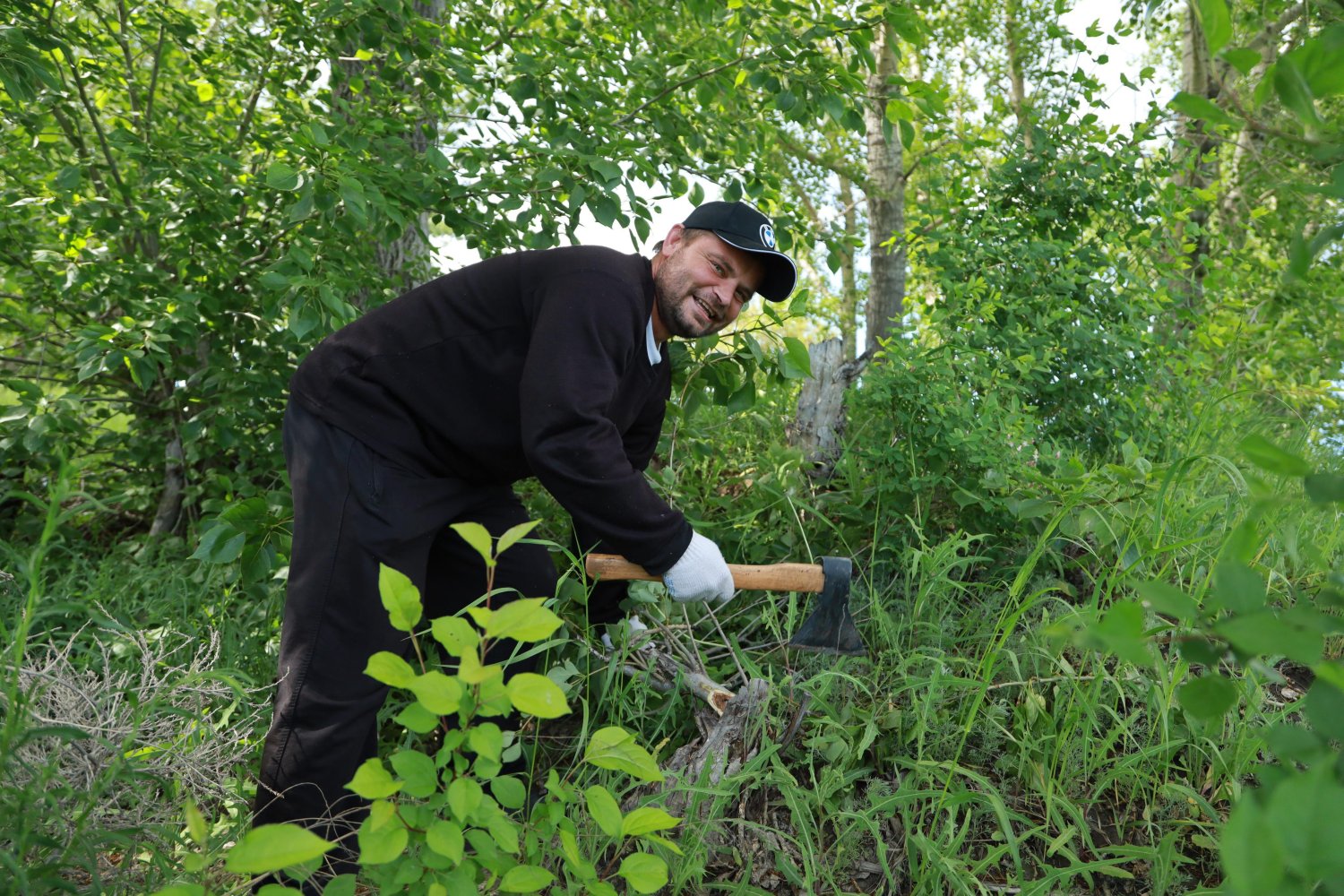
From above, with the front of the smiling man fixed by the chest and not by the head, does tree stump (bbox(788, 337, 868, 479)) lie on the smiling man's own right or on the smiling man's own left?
on the smiling man's own left

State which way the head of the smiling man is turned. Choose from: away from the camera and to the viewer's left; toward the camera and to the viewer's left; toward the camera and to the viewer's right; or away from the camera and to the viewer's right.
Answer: toward the camera and to the viewer's right

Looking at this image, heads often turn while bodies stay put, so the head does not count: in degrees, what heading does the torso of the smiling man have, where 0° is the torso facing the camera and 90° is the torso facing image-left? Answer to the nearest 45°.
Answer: approximately 270°

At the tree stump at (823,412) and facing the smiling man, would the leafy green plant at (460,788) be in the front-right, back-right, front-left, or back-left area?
front-left

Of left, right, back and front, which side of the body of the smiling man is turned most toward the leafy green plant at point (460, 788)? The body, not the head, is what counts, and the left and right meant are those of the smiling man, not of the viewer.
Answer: right

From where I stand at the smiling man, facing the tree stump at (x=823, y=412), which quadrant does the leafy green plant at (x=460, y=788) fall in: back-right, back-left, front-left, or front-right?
back-right

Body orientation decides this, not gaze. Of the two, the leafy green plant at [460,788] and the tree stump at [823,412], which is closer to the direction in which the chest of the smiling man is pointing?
the tree stump

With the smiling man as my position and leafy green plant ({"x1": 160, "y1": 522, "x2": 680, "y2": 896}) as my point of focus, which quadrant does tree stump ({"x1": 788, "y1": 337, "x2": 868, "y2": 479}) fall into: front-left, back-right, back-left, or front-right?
back-left
